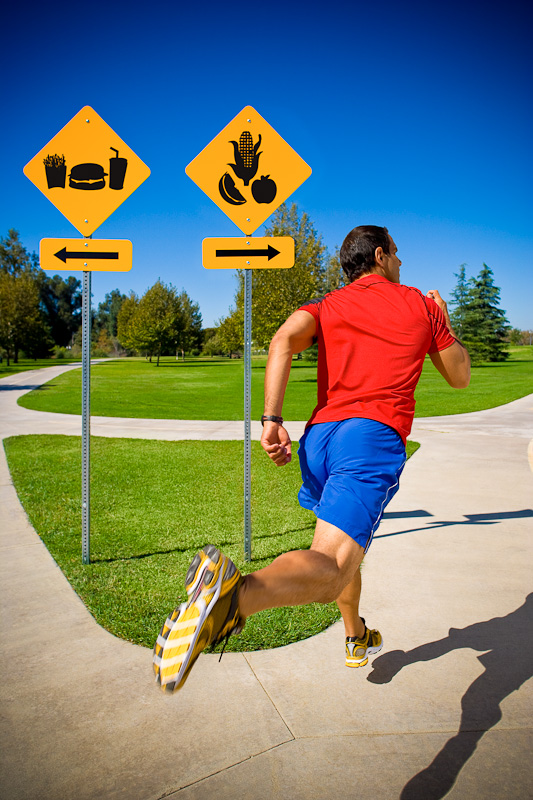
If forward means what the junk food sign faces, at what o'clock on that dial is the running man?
The running man is roughly at 11 o'clock from the junk food sign.

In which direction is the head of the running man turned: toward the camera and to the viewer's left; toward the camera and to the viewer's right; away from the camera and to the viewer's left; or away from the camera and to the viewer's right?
away from the camera and to the viewer's right

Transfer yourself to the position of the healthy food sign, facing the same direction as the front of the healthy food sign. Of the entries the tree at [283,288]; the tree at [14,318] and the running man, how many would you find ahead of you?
1

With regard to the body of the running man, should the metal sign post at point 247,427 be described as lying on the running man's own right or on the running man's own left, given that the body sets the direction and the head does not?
on the running man's own left

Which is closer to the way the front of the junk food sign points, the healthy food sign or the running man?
the running man

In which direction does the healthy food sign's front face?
toward the camera

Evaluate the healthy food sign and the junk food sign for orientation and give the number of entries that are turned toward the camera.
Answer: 2

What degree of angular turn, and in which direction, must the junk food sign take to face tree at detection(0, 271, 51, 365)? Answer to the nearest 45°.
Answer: approximately 180°

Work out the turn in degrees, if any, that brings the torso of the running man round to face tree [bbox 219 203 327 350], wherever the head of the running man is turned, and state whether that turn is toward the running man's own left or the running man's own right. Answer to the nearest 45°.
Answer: approximately 45° to the running man's own left

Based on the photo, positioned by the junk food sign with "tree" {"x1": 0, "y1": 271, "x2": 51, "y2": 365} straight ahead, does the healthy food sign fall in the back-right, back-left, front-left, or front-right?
back-right

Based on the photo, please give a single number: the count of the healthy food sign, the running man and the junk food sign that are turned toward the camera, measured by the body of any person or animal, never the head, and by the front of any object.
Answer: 2

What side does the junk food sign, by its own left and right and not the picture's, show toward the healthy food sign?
left
